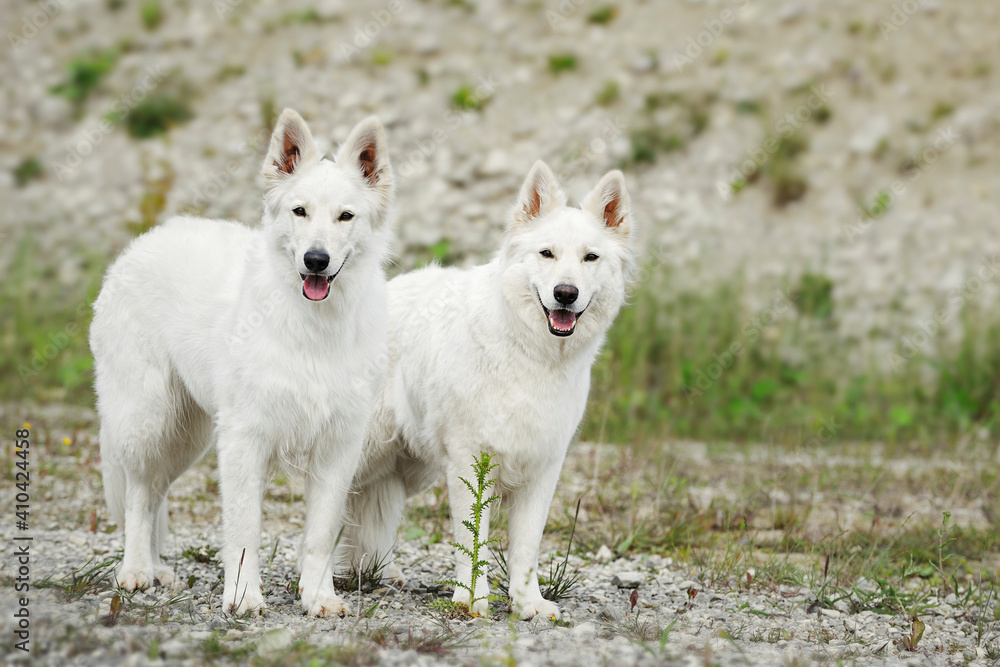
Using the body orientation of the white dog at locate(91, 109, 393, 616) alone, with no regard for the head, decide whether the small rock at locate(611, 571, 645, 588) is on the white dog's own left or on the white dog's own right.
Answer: on the white dog's own left

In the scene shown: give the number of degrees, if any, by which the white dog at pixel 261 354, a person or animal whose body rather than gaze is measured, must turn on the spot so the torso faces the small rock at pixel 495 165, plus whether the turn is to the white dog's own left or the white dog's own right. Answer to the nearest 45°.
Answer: approximately 135° to the white dog's own left

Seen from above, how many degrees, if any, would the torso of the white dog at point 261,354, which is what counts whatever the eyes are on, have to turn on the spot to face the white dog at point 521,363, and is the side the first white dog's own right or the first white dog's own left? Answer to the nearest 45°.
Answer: approximately 45° to the first white dog's own left

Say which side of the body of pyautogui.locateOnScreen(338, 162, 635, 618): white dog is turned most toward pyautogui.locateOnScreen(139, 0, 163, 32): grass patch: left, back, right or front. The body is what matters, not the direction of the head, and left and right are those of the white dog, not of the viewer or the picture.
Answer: back

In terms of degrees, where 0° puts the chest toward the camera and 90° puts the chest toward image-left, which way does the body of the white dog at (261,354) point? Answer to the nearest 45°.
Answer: approximately 315°

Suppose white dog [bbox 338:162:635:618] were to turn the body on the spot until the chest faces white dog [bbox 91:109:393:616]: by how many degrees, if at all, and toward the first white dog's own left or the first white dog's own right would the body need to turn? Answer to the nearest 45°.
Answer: approximately 135° to the first white dog's own right

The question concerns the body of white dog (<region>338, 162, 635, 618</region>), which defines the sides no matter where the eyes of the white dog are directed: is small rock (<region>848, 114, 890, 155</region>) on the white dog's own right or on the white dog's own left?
on the white dog's own left

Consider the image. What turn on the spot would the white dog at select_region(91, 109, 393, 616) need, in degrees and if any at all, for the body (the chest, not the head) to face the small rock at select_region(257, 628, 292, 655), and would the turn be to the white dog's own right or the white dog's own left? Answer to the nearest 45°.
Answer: approximately 45° to the white dog's own right
